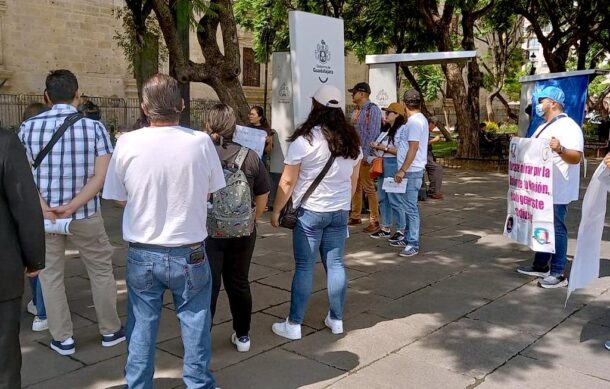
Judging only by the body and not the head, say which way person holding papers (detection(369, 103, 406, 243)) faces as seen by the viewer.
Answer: to the viewer's left

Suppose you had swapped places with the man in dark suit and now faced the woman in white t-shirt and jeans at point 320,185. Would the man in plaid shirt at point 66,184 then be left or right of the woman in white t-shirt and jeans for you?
left

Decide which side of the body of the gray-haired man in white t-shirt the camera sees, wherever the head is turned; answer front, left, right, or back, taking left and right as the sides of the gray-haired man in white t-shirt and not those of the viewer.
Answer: back

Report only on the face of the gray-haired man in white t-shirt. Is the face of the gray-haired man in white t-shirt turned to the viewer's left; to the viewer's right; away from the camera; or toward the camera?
away from the camera

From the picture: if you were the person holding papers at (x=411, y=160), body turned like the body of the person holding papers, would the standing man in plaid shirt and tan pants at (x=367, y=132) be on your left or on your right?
on your right

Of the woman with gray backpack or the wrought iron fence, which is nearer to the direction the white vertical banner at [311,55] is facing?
the woman with gray backpack

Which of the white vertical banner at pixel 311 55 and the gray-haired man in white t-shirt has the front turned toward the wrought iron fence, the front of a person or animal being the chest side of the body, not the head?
the gray-haired man in white t-shirt

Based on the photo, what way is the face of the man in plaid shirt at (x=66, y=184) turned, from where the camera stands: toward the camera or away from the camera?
away from the camera
